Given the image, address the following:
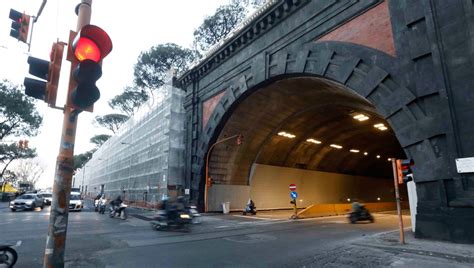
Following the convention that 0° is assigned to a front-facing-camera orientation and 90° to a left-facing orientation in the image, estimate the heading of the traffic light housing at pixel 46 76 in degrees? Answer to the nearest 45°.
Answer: approximately 90°

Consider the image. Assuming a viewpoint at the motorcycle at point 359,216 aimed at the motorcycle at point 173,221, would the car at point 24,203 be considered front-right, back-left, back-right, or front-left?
front-right

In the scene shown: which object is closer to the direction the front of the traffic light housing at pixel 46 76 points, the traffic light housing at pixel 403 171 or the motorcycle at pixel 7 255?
the motorcycle

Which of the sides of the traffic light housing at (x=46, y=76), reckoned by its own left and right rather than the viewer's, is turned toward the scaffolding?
right

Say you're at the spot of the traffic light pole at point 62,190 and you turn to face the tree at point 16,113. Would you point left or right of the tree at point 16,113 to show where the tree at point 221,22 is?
right

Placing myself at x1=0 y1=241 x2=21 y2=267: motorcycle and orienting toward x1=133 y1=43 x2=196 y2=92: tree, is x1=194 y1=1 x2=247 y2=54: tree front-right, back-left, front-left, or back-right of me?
front-right

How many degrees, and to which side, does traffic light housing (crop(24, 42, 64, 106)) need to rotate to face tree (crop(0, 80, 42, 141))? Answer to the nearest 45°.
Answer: approximately 90° to its right

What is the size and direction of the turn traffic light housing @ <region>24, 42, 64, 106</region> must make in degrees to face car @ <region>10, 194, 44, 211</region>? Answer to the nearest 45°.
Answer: approximately 90° to its right

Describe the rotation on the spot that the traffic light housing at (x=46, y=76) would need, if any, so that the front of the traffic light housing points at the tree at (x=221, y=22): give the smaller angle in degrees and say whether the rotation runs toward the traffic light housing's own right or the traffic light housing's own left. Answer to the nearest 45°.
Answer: approximately 135° to the traffic light housing's own right

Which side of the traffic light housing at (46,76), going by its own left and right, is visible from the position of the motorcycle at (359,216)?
back

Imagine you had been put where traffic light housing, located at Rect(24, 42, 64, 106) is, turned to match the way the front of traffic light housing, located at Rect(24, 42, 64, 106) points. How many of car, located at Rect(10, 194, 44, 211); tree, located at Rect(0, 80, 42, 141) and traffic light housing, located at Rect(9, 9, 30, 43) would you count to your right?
3

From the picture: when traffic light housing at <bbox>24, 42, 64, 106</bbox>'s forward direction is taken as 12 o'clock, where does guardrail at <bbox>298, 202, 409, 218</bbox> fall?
The guardrail is roughly at 5 o'clock from the traffic light housing.

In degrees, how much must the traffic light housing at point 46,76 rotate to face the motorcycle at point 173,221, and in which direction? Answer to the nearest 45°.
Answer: approximately 135° to its right

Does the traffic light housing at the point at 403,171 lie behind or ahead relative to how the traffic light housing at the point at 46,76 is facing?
behind
